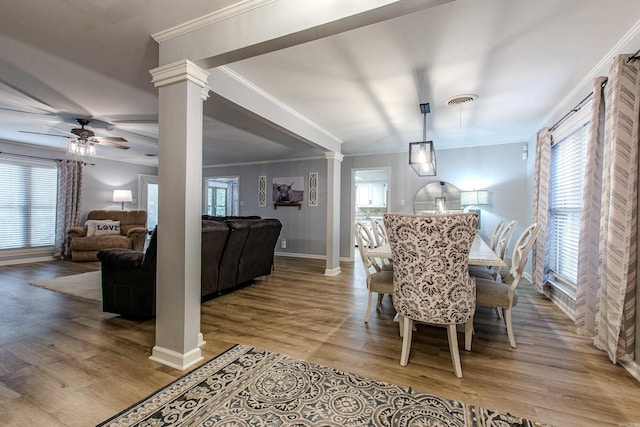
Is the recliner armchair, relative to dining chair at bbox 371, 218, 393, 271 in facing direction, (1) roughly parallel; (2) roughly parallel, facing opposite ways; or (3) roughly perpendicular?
roughly perpendicular

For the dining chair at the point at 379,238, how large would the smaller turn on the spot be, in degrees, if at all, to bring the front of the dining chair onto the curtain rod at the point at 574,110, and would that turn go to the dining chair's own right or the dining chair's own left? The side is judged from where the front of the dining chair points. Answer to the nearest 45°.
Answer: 0° — it already faces it

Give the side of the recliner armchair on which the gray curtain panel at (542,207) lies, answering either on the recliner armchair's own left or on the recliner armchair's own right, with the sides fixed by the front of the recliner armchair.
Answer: on the recliner armchair's own left

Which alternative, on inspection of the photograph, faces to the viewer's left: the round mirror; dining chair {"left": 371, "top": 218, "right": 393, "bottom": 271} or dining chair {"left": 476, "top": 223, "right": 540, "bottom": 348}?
dining chair {"left": 476, "top": 223, "right": 540, "bottom": 348}

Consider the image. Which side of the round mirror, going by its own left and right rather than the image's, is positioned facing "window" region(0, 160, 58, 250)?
right

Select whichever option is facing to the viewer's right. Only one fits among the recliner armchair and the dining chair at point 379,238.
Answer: the dining chair

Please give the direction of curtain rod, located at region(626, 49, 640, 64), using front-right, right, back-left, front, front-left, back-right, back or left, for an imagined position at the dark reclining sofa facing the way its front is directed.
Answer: back

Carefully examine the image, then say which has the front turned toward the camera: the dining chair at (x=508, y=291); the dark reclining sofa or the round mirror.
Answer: the round mirror

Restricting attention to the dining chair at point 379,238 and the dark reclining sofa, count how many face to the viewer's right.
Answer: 1

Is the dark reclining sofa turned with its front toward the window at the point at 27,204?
yes

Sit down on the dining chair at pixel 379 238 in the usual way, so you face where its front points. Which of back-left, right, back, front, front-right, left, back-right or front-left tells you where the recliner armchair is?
back

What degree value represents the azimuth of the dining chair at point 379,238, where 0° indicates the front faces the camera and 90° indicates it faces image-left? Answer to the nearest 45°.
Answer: approximately 270°

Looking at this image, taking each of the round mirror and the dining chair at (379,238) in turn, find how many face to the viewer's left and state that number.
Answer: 0

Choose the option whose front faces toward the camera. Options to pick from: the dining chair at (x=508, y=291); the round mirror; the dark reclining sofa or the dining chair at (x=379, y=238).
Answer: the round mirror

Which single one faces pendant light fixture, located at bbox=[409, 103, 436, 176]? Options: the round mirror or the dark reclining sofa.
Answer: the round mirror

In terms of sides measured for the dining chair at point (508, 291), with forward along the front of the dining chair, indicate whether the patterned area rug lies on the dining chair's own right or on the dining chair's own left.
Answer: on the dining chair's own left

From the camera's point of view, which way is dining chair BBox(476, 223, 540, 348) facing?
to the viewer's left
